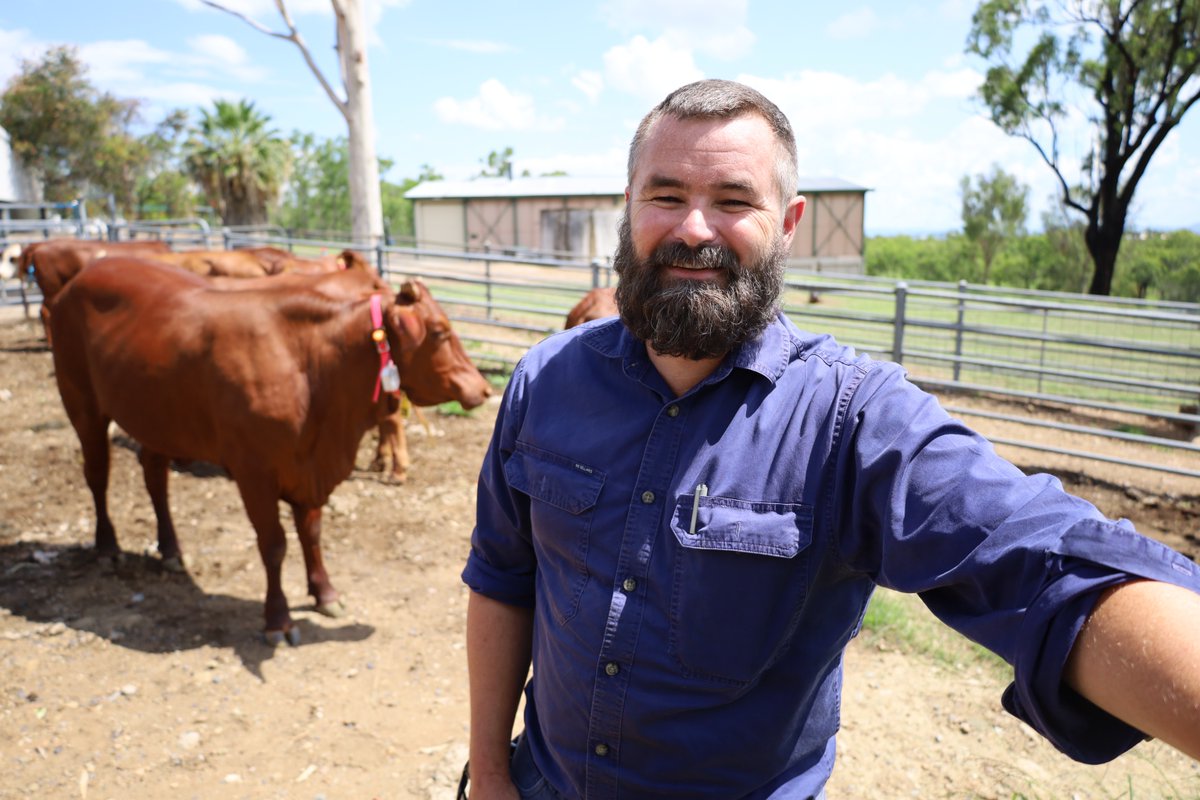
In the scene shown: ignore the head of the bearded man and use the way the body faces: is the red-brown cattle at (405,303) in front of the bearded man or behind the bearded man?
behind

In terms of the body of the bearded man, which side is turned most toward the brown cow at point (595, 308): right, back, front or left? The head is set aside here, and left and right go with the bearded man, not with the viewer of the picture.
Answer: back

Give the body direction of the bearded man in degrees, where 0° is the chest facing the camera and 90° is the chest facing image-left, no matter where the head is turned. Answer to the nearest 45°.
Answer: approximately 0°

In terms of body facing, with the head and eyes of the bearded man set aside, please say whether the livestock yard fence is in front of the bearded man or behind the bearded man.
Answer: behind

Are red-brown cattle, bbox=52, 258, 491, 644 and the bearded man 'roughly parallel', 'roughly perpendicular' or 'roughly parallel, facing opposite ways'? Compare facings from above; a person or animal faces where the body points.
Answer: roughly perpendicular

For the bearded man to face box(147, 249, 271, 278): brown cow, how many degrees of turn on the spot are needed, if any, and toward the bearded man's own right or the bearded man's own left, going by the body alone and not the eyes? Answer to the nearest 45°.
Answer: approximately 135° to the bearded man's own right

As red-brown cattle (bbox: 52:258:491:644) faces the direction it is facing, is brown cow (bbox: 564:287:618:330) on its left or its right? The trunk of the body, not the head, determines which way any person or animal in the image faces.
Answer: on its left

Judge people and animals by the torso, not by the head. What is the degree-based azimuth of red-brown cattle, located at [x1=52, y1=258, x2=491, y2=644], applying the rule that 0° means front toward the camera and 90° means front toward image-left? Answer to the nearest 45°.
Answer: approximately 315°

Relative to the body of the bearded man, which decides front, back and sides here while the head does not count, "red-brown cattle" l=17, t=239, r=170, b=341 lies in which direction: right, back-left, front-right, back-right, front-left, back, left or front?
back-right
